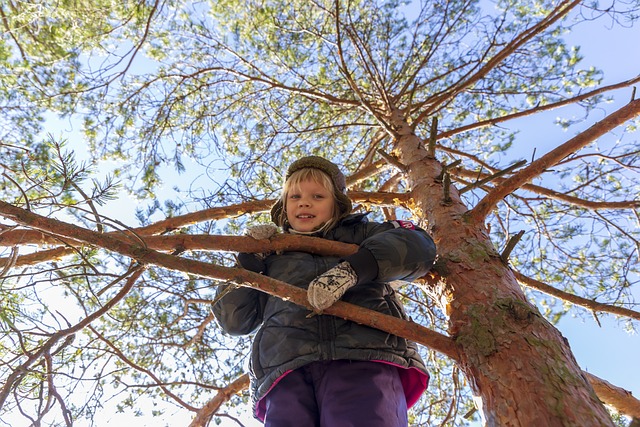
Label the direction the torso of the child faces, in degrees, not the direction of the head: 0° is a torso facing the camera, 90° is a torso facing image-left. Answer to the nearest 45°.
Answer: approximately 0°

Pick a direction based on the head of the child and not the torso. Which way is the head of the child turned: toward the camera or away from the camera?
toward the camera
